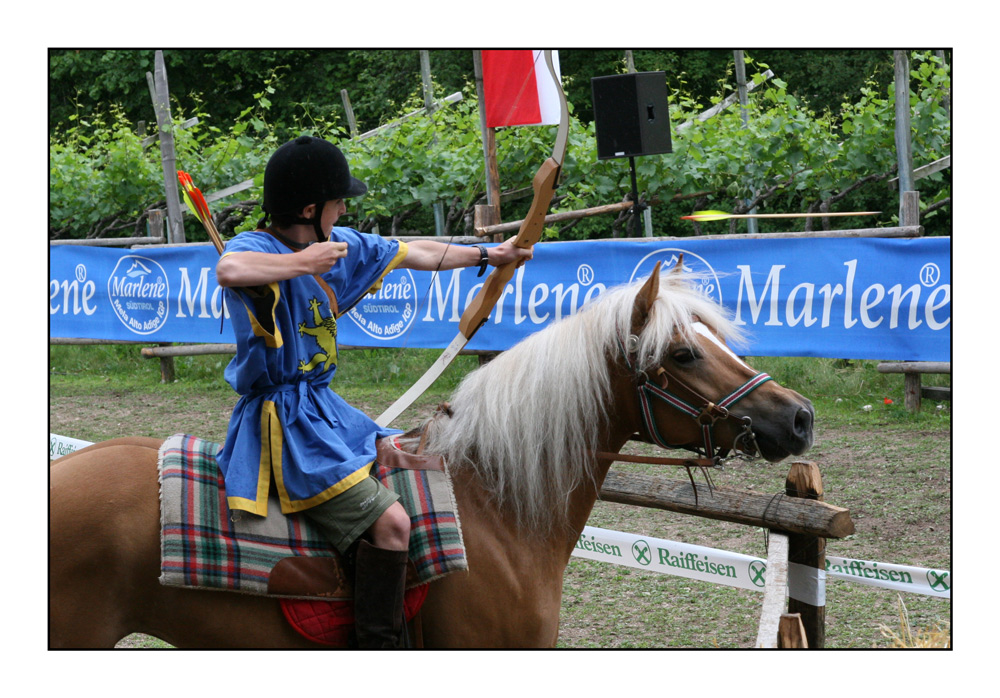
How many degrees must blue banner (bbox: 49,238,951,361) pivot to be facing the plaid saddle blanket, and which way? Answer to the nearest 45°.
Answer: approximately 45° to its right

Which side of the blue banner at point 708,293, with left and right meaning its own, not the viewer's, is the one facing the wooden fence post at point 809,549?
front

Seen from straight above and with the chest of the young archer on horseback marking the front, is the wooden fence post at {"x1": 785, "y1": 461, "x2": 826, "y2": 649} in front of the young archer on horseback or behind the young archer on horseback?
in front

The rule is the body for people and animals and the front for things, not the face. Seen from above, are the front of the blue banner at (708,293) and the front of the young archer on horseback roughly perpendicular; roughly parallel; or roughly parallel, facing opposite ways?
roughly perpendicular

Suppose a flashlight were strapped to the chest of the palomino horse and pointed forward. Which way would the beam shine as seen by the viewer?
to the viewer's right

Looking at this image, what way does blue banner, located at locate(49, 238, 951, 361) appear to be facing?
toward the camera

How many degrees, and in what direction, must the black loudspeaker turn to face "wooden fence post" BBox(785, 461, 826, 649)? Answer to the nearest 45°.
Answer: approximately 45° to its left

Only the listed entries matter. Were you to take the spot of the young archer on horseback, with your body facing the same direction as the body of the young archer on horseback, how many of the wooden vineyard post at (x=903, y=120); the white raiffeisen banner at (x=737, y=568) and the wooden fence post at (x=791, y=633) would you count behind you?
0

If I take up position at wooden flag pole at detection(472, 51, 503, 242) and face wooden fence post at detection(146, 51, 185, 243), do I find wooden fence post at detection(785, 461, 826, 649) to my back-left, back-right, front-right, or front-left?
back-left

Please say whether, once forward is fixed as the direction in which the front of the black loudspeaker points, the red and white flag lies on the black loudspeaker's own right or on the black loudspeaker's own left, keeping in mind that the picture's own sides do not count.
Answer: on the black loudspeaker's own right

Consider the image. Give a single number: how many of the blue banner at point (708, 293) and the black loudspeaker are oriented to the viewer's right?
0

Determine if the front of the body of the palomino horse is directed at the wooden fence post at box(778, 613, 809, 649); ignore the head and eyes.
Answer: yes

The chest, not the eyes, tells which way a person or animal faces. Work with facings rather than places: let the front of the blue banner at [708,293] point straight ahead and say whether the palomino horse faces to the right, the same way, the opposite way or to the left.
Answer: to the left

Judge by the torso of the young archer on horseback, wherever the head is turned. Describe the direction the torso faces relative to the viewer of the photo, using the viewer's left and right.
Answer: facing to the right of the viewer

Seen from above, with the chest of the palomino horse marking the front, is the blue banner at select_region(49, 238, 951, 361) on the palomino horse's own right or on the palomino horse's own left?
on the palomino horse's own left
